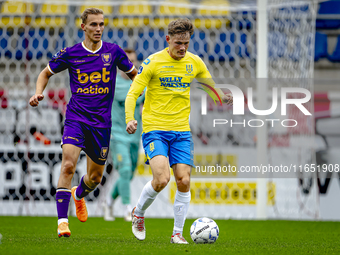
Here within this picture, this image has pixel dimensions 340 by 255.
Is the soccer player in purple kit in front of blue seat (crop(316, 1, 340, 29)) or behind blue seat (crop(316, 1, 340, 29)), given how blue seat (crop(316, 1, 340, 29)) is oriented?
in front

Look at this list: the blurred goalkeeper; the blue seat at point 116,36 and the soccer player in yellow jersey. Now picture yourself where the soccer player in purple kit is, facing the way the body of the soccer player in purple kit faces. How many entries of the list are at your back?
2

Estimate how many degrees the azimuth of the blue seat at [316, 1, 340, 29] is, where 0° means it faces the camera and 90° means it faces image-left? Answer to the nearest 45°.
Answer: approximately 0°

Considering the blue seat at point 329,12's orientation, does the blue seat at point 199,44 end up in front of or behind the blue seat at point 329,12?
in front

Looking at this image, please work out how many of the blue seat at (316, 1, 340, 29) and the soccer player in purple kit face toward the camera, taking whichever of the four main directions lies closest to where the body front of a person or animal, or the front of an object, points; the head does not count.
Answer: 2

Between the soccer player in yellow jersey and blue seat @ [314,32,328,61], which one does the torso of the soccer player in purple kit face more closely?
the soccer player in yellow jersey

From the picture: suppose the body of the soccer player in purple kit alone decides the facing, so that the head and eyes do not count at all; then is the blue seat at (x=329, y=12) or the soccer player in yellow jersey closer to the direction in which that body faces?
the soccer player in yellow jersey

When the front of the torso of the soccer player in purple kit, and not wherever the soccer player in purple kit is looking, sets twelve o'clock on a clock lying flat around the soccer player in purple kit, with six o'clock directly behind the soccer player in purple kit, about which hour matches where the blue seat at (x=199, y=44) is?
The blue seat is roughly at 7 o'clock from the soccer player in purple kit.

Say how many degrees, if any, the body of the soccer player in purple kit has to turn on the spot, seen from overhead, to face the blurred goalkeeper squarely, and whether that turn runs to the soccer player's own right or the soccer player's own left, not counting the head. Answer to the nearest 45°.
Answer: approximately 180°

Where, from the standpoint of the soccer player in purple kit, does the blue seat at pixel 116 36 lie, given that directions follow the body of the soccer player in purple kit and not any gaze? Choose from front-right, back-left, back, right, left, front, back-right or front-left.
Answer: back

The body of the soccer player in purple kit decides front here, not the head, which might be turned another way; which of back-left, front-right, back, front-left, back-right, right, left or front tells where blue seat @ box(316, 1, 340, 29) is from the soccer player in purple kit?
back-left

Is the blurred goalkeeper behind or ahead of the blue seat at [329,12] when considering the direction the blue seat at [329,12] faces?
ahead

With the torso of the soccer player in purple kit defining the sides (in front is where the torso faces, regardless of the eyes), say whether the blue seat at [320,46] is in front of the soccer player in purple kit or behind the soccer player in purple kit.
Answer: behind

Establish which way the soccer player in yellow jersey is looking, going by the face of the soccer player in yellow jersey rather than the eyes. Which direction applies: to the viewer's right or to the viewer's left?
to the viewer's right

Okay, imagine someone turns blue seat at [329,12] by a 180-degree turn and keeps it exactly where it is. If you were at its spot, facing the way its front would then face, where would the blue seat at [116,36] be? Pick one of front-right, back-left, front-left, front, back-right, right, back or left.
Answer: back-left
